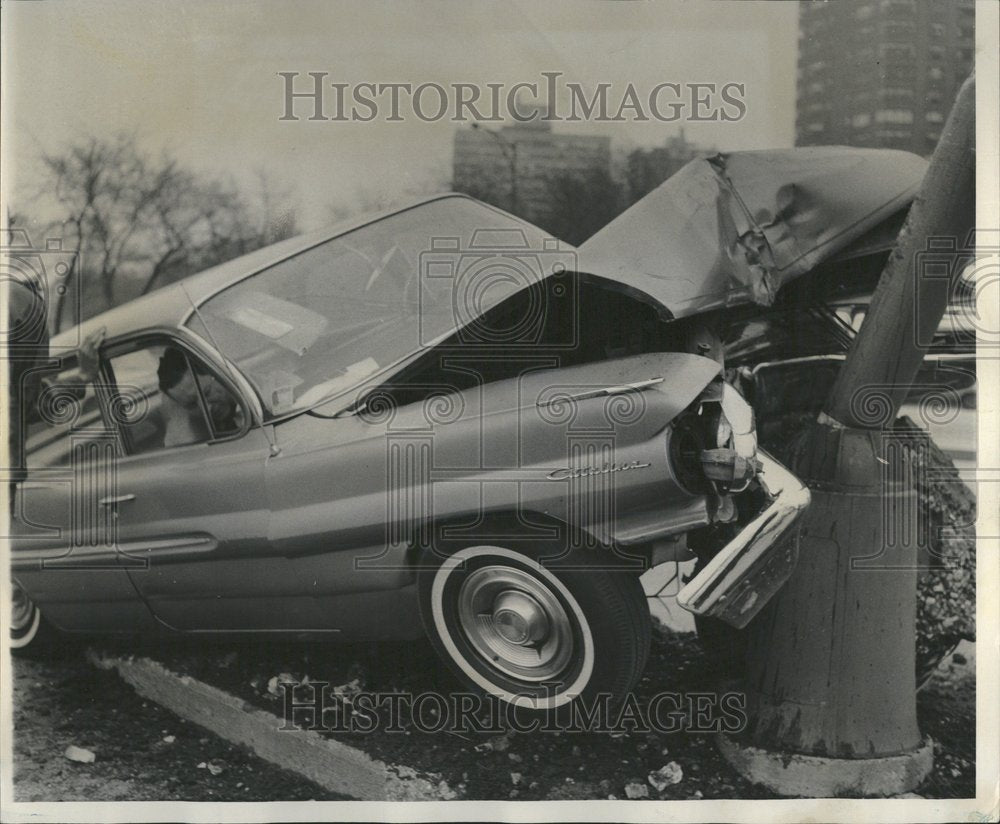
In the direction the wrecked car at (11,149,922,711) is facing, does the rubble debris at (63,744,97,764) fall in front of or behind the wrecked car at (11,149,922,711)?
behind

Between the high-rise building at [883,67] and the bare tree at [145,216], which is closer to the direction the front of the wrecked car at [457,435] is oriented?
the high-rise building

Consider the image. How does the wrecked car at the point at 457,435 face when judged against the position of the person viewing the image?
facing the viewer and to the right of the viewer
